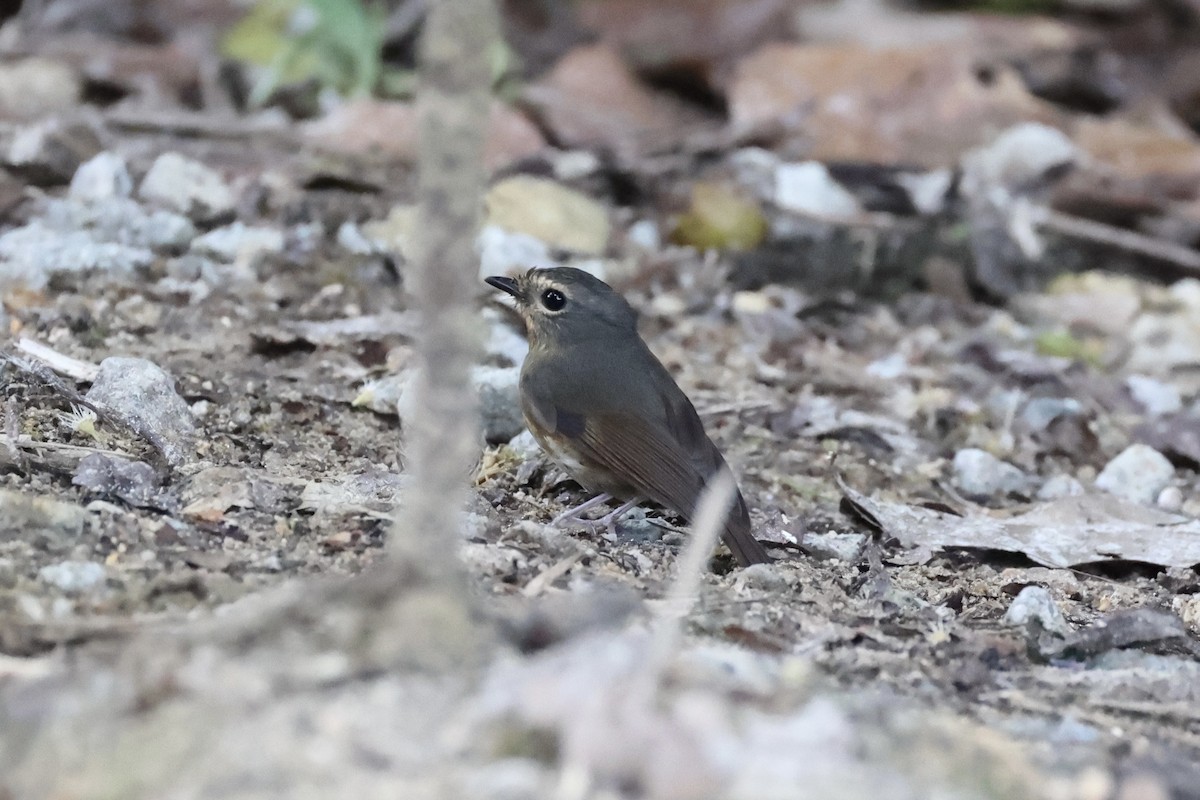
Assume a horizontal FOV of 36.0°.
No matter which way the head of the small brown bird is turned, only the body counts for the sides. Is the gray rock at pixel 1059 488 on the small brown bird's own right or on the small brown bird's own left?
on the small brown bird's own right

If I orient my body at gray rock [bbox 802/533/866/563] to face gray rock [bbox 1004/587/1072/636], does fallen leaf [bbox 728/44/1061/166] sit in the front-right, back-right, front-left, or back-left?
back-left

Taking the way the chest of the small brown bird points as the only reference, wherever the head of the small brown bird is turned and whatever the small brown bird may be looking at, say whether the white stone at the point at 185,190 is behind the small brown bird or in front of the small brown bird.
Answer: in front

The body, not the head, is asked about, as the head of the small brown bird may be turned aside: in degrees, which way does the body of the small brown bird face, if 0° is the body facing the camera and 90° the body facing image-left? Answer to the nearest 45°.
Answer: approximately 135°

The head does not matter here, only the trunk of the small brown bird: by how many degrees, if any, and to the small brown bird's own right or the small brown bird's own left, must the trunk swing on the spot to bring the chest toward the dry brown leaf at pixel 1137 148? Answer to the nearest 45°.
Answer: approximately 90° to the small brown bird's own right

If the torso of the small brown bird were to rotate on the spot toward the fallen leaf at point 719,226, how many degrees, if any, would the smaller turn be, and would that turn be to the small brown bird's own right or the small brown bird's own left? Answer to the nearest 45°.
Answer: approximately 45° to the small brown bird's own right

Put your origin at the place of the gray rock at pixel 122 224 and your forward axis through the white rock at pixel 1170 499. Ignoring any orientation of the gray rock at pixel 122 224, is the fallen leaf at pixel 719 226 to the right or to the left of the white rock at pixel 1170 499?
left

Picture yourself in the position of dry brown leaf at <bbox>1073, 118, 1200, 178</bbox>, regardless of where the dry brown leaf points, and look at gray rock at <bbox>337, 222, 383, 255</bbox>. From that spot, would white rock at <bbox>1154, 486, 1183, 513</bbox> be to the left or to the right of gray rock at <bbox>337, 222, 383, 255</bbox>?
left

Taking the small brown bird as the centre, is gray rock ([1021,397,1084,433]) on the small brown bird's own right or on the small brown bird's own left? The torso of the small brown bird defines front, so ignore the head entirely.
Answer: on the small brown bird's own right
